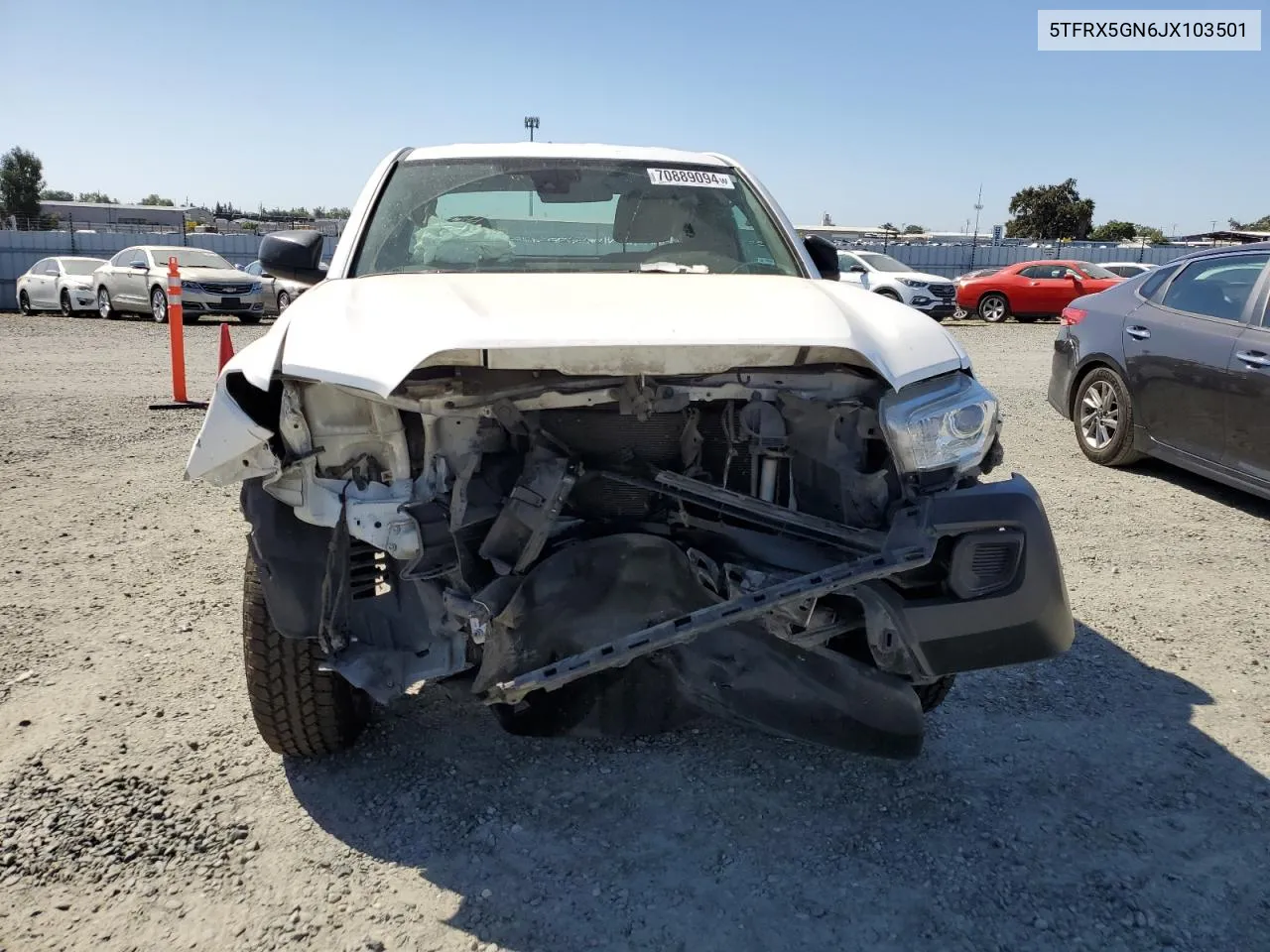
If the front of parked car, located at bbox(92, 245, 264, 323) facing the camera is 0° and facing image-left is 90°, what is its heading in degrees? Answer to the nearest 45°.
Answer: approximately 315°

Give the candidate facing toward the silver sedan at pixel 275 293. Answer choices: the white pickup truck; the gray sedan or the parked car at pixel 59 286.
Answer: the parked car

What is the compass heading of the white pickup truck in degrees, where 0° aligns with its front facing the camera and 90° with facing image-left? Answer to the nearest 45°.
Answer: approximately 0°

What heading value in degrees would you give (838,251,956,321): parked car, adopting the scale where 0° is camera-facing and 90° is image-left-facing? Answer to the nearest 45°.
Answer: approximately 315°

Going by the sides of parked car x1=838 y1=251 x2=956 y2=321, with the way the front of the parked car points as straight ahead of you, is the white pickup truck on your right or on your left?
on your right

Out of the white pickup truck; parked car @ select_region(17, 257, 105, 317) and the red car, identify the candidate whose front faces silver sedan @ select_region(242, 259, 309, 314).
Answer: the parked car

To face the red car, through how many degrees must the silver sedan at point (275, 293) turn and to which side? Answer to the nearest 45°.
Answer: approximately 45° to its left
